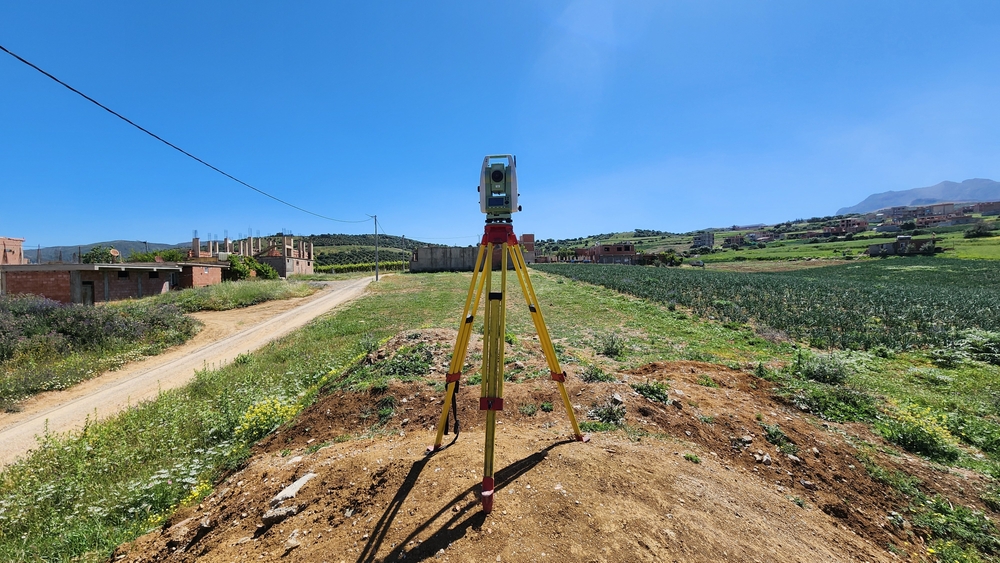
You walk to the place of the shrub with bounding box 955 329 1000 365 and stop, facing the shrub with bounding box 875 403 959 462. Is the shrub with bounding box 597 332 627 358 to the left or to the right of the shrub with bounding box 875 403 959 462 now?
right

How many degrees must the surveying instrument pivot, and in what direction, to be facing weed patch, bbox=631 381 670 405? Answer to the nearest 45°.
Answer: approximately 135° to its left

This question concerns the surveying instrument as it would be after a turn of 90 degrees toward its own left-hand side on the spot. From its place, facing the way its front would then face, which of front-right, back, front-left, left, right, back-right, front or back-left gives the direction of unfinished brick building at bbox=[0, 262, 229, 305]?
back-left

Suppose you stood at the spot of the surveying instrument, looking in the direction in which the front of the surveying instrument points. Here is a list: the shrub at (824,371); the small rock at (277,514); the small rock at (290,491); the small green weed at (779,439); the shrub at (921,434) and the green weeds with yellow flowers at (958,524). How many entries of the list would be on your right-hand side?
2

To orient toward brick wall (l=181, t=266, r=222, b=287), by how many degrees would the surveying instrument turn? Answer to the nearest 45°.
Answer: approximately 135° to its right

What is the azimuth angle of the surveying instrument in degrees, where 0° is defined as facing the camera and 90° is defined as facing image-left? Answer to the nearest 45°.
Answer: approximately 0°

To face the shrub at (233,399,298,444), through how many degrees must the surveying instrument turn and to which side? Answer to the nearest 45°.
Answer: approximately 135° to its right

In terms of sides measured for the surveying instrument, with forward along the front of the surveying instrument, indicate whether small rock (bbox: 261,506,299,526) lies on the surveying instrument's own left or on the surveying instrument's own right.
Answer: on the surveying instrument's own right

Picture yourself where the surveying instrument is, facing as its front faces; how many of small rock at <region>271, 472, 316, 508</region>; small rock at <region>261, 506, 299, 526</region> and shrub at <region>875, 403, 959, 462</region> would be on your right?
2

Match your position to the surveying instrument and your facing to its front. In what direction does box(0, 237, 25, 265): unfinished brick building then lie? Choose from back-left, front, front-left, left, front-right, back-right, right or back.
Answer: back-right
